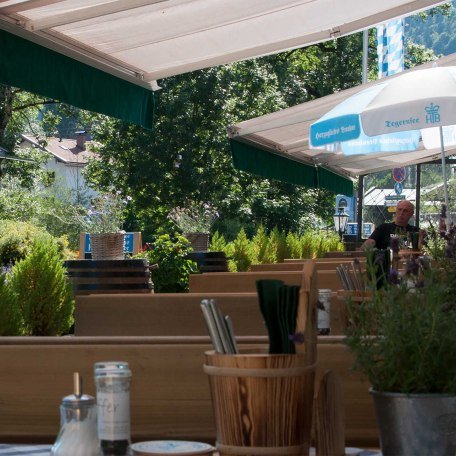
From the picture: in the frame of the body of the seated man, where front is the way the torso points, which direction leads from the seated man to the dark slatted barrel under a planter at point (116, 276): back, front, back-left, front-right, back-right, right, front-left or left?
front-right

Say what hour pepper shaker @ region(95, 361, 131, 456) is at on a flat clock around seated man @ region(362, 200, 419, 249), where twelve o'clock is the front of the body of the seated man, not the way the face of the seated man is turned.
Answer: The pepper shaker is roughly at 12 o'clock from the seated man.

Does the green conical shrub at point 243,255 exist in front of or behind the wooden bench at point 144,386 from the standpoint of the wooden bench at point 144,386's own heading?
behind

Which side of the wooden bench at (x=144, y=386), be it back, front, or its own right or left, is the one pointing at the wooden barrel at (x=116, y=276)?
back

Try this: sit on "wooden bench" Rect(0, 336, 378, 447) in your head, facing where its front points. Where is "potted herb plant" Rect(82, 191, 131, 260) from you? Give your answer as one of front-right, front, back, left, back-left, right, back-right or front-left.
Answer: back

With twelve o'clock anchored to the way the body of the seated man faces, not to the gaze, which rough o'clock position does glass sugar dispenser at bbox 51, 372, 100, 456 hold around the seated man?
The glass sugar dispenser is roughly at 12 o'clock from the seated man.
